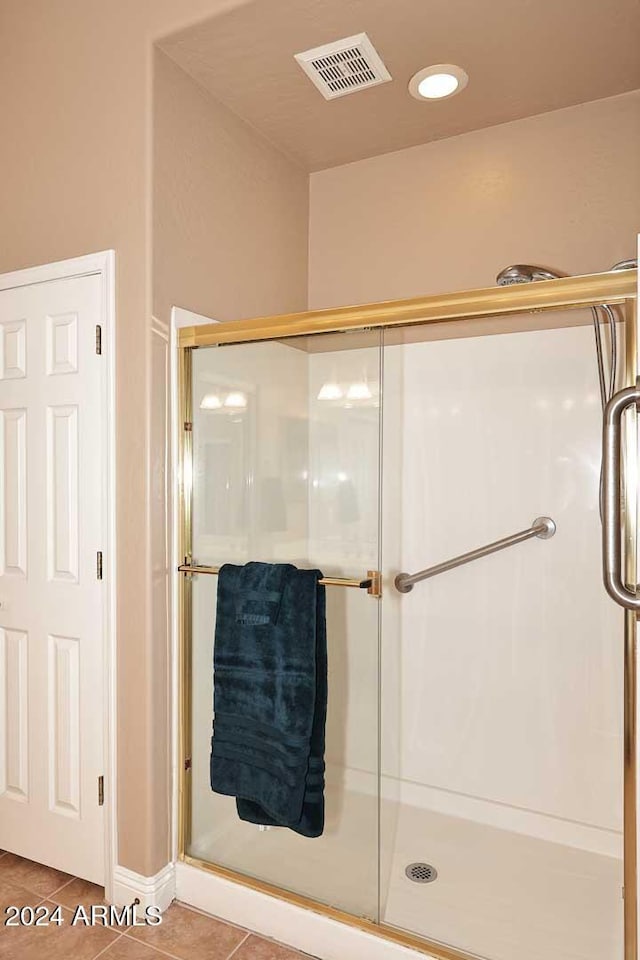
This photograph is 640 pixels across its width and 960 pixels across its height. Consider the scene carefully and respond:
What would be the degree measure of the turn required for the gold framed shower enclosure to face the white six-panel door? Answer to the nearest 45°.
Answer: approximately 45° to its right

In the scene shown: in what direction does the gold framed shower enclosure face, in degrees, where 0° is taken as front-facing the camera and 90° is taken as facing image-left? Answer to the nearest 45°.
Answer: approximately 45°
